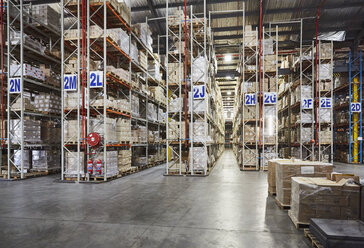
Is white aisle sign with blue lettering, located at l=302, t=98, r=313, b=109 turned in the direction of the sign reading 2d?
no

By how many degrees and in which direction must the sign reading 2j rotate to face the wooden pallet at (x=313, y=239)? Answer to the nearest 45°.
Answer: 0° — it already faces it

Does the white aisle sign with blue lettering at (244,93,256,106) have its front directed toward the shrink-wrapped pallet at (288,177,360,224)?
yes

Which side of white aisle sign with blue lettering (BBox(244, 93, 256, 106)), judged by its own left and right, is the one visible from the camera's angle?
front

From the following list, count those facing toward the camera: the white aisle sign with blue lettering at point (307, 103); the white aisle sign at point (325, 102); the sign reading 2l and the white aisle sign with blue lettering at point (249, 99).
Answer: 4

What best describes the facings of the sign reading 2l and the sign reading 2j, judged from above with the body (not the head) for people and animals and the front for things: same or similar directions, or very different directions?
same or similar directions

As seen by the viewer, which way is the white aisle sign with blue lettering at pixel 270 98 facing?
toward the camera

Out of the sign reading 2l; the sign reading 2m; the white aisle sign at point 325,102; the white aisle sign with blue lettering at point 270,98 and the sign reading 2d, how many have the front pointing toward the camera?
5

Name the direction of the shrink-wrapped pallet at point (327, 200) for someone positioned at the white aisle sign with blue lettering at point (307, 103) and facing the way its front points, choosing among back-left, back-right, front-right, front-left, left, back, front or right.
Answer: front

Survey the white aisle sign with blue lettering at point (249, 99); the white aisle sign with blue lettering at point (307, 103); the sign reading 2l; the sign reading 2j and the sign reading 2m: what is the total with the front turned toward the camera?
5

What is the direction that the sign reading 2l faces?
toward the camera

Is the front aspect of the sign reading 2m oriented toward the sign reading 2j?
no

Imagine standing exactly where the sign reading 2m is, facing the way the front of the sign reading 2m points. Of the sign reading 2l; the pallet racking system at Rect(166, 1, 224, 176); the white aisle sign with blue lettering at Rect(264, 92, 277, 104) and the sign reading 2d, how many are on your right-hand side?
0

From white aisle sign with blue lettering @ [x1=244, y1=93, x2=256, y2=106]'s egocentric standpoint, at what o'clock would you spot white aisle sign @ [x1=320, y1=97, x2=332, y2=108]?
white aisle sign @ [x1=320, y1=97, x2=332, y2=108] is roughly at 8 o'clock from white aisle sign with blue lettering @ [x1=244, y1=93, x2=256, y2=106].

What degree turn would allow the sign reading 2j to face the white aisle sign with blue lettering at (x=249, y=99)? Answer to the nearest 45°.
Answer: approximately 135° to its left
